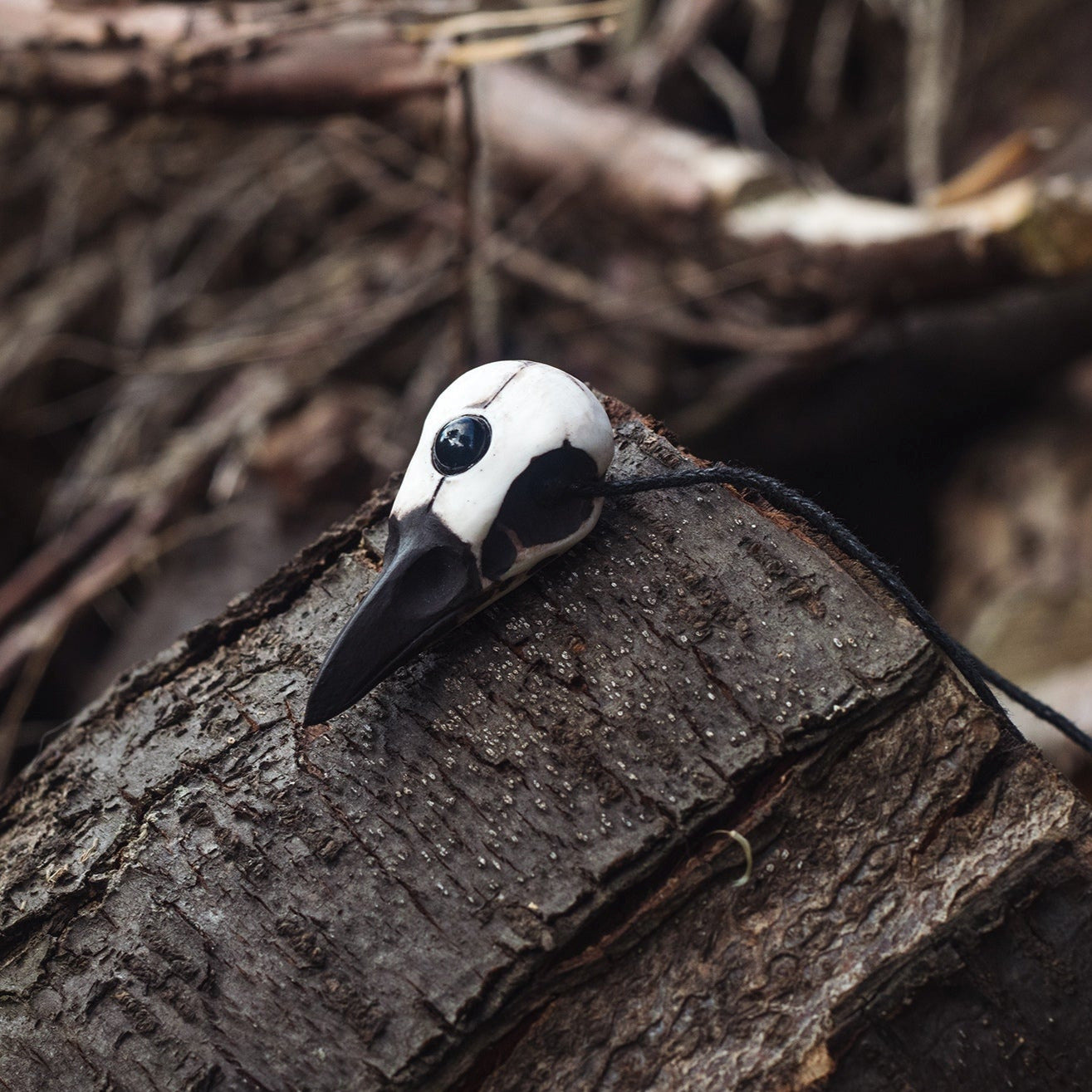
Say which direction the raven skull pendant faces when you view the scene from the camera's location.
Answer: facing the viewer and to the left of the viewer
